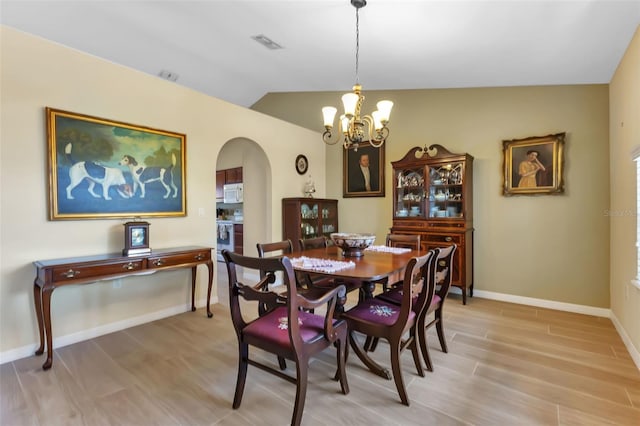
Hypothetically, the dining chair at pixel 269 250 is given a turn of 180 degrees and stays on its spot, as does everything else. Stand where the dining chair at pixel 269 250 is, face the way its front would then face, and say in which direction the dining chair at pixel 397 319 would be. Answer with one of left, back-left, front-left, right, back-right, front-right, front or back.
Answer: back

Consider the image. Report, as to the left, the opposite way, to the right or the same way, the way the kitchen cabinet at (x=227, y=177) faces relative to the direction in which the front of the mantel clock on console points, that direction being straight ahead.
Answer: to the right

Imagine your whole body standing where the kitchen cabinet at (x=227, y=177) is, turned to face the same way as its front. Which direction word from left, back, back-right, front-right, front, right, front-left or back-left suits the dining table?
front-left

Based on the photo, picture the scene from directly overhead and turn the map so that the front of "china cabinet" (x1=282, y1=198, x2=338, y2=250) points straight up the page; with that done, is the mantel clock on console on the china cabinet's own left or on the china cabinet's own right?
on the china cabinet's own right

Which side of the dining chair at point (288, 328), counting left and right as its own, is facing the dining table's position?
front

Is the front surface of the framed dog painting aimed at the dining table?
yes

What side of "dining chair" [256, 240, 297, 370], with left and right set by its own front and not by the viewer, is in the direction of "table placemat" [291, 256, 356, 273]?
front

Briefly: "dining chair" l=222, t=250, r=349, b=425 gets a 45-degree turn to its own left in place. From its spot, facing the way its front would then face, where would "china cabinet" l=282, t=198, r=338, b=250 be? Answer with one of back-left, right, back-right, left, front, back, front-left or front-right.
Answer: front

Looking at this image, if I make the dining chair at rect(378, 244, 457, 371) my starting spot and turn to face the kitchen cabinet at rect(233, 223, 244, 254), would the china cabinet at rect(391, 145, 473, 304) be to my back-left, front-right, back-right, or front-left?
front-right

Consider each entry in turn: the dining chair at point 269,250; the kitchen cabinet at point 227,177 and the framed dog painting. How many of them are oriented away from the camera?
0

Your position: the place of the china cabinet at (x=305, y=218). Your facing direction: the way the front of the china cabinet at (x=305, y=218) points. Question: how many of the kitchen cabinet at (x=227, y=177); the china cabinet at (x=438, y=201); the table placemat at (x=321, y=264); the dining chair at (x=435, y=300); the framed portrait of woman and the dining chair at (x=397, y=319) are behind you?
1

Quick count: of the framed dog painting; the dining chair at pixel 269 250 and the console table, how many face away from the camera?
0
